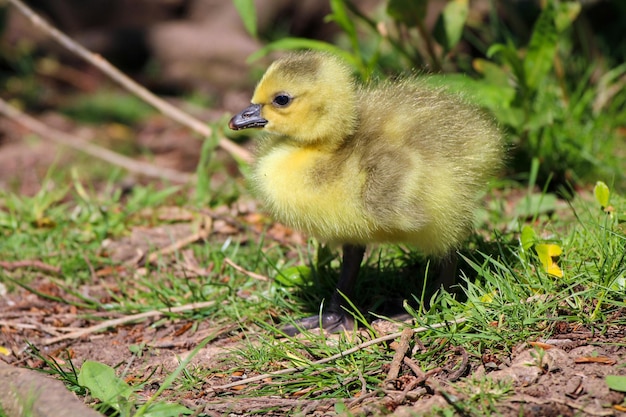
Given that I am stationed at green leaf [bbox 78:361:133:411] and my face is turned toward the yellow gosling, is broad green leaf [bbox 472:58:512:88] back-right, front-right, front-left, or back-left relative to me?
front-left

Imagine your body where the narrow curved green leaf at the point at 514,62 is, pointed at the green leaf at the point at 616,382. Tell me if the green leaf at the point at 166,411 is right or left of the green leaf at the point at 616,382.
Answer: right

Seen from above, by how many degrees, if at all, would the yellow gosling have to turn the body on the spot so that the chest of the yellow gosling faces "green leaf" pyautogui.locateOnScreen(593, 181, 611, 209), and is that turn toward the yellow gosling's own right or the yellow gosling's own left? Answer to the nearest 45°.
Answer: approximately 135° to the yellow gosling's own right

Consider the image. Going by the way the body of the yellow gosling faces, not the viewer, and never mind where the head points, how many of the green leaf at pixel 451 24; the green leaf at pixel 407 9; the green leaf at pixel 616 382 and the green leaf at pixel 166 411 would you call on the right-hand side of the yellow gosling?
2

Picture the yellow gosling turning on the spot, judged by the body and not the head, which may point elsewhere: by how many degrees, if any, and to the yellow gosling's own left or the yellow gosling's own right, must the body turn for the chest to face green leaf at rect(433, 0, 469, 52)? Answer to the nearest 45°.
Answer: approximately 90° to the yellow gosling's own right

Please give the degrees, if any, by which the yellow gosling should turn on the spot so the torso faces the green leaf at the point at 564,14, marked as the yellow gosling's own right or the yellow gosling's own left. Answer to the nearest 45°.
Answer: approximately 135° to the yellow gosling's own right

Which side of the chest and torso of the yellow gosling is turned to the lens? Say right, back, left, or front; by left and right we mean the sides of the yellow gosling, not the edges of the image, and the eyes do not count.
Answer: left

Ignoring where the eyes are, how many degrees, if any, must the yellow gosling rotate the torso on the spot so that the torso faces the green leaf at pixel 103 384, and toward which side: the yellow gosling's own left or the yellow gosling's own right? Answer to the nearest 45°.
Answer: approximately 45° to the yellow gosling's own left

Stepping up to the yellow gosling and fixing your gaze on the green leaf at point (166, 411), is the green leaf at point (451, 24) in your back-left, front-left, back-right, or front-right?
back-right

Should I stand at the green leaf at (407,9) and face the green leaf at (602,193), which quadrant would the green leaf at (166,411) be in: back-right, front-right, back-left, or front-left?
front-right

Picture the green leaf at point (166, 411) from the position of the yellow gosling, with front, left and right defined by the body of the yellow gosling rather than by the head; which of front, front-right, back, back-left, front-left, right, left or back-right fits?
front-left

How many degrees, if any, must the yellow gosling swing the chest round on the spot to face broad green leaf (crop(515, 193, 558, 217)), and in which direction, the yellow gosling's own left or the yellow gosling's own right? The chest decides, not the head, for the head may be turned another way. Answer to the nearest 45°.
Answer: approximately 135° to the yellow gosling's own right

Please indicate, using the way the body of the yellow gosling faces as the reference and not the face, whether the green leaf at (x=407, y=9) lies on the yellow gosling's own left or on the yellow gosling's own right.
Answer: on the yellow gosling's own right

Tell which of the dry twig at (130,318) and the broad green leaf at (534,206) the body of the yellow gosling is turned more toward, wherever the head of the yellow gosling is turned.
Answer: the dry twig
